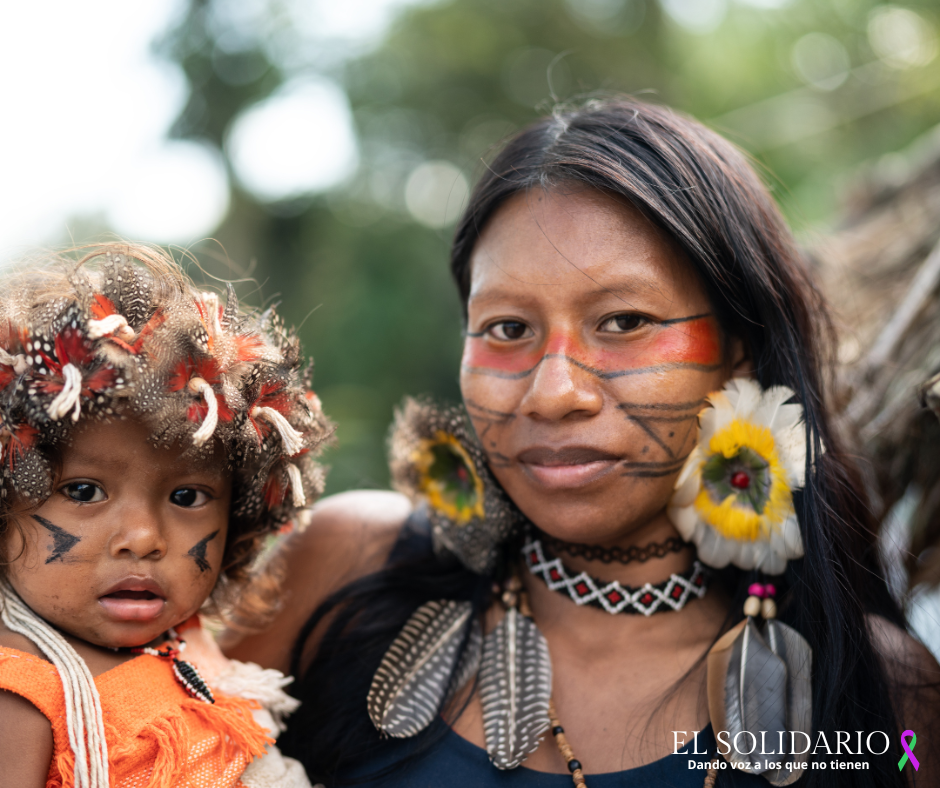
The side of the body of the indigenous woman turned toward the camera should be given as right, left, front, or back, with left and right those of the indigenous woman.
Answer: front

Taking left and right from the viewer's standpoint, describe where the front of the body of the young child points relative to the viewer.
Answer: facing the viewer and to the right of the viewer

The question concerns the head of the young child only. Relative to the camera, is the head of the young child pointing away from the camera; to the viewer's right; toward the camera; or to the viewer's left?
toward the camera
